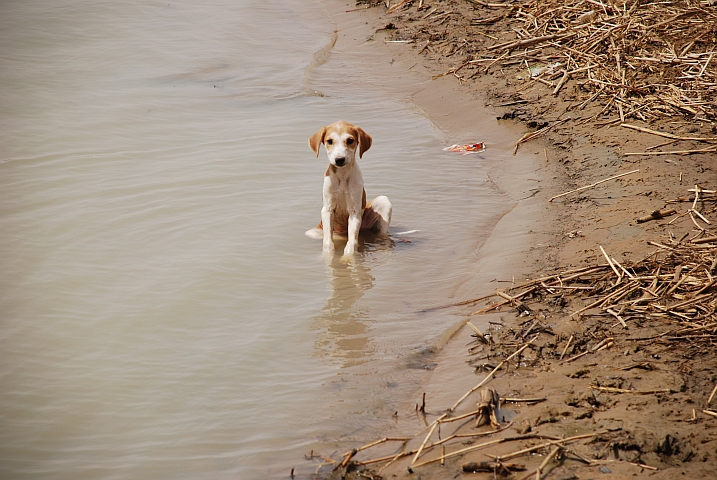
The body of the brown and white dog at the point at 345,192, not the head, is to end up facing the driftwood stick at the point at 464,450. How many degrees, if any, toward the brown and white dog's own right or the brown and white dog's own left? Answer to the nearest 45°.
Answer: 0° — it already faces it

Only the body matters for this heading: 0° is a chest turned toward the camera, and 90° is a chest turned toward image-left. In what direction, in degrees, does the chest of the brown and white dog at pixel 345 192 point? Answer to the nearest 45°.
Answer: approximately 0°

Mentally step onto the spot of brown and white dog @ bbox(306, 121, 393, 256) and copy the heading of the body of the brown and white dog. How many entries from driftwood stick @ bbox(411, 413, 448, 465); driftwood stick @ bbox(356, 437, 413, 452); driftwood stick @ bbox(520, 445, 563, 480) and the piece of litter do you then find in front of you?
3

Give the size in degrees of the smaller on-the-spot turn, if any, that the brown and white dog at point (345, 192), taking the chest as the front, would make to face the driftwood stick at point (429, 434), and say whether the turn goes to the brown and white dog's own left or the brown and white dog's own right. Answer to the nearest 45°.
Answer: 0° — it already faces it

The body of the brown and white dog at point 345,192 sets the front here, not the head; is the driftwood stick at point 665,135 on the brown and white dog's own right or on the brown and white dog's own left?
on the brown and white dog's own left

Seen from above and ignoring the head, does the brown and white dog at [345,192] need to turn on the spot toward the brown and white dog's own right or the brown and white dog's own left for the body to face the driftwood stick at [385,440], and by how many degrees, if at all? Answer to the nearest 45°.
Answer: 0° — it already faces it
